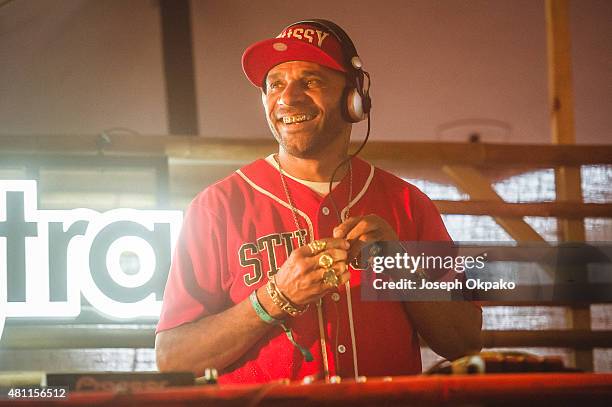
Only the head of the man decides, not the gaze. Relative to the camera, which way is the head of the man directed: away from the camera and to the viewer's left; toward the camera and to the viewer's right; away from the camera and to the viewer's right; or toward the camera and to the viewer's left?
toward the camera and to the viewer's left

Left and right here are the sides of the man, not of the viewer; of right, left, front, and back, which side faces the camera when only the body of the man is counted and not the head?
front
